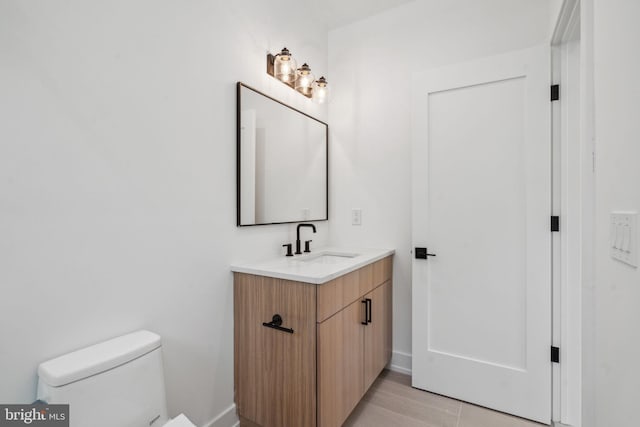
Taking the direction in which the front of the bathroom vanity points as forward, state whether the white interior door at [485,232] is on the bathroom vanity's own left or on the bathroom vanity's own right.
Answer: on the bathroom vanity's own left

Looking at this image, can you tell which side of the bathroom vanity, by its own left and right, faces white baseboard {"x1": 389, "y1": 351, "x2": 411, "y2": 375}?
left

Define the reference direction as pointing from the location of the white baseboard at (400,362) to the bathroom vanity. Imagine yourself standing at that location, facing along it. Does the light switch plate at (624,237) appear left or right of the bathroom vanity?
left

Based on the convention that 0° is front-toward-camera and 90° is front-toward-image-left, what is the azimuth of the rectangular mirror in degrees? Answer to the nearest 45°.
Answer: approximately 315°

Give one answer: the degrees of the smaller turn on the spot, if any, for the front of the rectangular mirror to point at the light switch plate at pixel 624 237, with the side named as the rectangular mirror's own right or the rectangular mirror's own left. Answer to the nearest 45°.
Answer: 0° — it already faces it

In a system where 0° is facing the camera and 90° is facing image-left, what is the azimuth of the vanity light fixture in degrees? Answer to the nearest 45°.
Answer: approximately 315°

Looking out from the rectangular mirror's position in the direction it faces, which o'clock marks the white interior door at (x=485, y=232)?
The white interior door is roughly at 11 o'clock from the rectangular mirror.
